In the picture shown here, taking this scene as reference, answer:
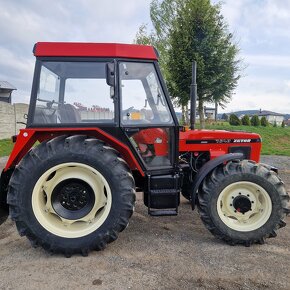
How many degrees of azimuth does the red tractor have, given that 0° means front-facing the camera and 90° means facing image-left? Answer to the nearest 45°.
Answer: approximately 270°
